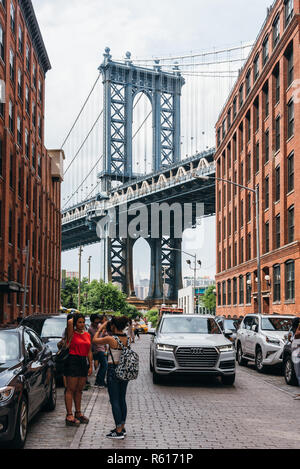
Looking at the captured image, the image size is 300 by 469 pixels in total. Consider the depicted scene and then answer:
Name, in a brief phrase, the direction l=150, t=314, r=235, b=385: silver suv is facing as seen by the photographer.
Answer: facing the viewer

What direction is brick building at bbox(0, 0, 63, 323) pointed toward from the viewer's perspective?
to the viewer's right

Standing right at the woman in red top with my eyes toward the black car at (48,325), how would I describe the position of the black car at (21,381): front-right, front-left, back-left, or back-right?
back-left

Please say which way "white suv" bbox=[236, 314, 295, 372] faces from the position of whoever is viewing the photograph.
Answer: facing the viewer and to the right of the viewer

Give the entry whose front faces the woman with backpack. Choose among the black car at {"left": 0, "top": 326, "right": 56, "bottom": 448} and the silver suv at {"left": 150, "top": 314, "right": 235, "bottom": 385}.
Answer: the silver suv

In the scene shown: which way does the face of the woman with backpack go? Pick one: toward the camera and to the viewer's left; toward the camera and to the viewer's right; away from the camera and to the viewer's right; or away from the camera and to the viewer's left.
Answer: away from the camera and to the viewer's left

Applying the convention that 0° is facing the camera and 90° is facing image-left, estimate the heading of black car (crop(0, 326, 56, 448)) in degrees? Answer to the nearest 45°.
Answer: approximately 45°

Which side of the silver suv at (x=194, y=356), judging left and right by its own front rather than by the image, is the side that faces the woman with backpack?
front

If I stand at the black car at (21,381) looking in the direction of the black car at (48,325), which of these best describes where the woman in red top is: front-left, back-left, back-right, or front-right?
front-right

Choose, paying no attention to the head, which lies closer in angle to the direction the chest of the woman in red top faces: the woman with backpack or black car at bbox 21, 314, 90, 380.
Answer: the woman with backpack

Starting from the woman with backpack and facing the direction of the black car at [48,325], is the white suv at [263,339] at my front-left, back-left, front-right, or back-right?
front-right

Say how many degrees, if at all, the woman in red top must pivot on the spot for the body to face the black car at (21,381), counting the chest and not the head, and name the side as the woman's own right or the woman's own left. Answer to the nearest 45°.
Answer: approximately 90° to the woman's own right
